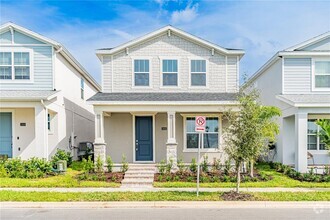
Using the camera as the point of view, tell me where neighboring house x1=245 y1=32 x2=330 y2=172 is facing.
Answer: facing the viewer

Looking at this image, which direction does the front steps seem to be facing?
toward the camera

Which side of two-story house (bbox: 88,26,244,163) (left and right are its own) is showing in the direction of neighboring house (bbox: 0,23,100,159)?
right

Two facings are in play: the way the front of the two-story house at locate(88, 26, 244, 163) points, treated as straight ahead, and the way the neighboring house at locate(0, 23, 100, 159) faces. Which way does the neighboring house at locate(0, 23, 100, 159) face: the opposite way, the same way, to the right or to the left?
the same way

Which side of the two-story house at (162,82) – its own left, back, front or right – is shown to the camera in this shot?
front

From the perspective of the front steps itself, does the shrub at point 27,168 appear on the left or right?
on its right

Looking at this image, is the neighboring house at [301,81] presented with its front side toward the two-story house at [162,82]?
no

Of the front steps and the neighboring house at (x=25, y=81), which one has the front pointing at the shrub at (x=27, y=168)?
the neighboring house

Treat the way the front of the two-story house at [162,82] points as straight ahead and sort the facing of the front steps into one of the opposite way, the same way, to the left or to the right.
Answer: the same way

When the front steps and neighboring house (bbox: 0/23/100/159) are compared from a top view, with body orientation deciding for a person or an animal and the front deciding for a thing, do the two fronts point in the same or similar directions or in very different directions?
same or similar directions

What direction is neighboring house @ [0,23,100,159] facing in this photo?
toward the camera

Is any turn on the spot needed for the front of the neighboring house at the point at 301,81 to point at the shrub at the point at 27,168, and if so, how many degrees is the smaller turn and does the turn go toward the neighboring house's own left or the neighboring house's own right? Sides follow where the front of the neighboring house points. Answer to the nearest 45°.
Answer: approximately 45° to the neighboring house's own right

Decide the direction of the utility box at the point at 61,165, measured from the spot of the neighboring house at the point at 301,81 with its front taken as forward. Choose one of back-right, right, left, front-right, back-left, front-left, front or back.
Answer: front-right

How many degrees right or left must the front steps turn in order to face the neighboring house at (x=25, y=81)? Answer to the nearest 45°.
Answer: approximately 135° to its right
